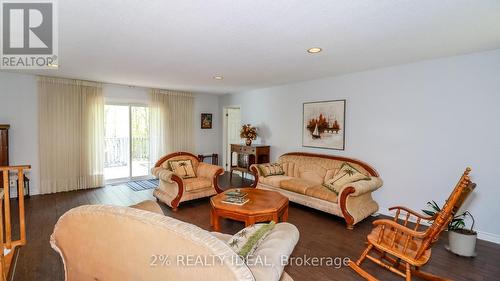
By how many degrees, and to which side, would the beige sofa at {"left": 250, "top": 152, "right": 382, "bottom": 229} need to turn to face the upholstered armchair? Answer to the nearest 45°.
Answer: approximately 45° to its right

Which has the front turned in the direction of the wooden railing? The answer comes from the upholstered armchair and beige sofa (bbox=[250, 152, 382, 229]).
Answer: the beige sofa

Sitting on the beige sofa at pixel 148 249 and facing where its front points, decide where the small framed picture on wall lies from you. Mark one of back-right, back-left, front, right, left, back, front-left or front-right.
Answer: front-left

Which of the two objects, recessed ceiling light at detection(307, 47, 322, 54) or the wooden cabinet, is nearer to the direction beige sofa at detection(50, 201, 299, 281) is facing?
the recessed ceiling light

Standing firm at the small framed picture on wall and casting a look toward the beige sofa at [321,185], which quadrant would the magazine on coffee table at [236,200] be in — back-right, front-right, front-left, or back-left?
front-right

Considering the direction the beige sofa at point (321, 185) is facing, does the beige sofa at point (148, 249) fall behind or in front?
in front

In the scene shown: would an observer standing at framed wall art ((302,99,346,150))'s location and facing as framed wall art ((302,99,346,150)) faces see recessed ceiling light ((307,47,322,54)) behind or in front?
in front

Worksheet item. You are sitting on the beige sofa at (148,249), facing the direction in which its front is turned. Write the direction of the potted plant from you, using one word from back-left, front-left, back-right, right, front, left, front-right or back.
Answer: front-right

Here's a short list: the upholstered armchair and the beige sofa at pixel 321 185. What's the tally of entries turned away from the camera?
0

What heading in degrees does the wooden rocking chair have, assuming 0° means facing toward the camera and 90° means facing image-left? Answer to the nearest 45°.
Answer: approximately 135°

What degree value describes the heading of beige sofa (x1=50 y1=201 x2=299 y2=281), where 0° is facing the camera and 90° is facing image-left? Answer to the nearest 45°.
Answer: approximately 225°

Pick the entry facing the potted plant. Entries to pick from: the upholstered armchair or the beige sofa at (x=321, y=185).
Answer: the upholstered armchair

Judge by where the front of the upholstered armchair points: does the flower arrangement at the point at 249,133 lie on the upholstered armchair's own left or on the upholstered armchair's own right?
on the upholstered armchair's own left

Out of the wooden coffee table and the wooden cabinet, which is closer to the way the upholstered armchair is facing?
the wooden coffee table

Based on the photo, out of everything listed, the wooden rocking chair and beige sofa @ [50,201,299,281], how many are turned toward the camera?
0

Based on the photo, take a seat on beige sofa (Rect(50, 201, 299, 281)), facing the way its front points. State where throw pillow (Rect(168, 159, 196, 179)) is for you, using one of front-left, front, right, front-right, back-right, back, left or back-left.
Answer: front-left

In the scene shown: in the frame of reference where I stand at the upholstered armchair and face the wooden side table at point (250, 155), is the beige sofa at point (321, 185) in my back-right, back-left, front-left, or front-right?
front-right
